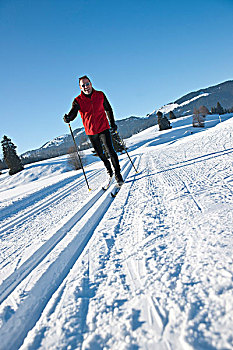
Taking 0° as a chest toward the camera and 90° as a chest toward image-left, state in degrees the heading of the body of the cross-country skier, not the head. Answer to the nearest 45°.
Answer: approximately 0°
